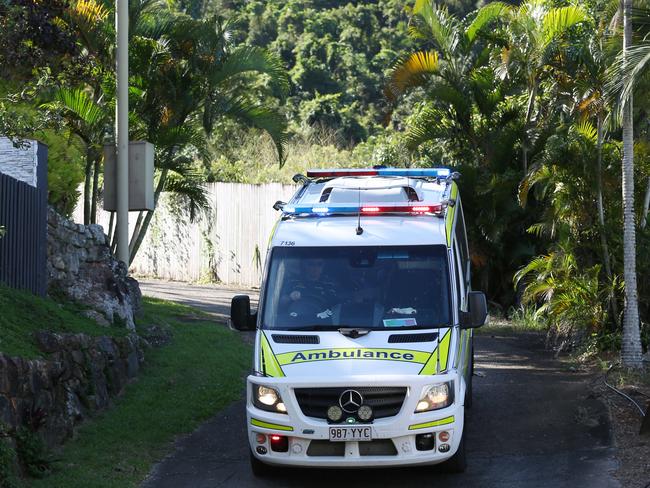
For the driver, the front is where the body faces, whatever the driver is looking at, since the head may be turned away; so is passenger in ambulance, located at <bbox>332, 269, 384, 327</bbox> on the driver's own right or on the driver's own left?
on the driver's own left

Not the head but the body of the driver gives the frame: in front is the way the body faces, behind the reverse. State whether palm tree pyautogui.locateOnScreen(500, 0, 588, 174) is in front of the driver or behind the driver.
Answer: behind

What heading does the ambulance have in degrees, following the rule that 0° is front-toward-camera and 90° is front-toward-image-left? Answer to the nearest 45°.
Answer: approximately 0°

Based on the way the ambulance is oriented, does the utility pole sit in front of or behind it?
behind

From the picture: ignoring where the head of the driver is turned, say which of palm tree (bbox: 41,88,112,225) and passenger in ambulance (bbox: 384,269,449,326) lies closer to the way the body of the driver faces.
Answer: the passenger in ambulance

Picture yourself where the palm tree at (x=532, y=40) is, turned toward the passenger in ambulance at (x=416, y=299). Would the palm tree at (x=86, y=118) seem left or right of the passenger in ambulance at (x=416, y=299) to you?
right

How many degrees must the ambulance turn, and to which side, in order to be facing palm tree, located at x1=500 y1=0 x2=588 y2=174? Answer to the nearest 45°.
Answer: approximately 180°

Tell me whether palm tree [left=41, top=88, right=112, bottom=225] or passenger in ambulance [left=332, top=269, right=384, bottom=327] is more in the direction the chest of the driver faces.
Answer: the passenger in ambulance

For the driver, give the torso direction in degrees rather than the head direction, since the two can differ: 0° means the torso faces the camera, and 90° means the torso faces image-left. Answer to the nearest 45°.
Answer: approximately 0°

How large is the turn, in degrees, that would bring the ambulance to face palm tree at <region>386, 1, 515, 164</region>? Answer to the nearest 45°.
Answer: approximately 180°
